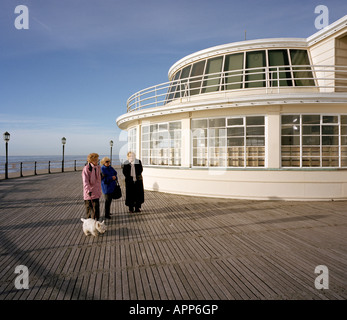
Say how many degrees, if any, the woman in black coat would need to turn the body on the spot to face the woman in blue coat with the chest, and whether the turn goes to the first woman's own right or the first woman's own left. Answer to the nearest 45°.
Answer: approximately 45° to the first woman's own right

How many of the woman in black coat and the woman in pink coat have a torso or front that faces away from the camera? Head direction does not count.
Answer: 0

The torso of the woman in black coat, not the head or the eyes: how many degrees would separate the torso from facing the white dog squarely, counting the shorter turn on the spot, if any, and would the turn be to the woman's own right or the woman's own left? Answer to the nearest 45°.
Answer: approximately 45° to the woman's own right

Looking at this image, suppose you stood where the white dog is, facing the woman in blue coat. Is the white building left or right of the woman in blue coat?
right

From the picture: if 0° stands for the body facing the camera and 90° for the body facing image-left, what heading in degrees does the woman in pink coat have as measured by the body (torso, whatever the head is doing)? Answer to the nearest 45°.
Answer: approximately 315°

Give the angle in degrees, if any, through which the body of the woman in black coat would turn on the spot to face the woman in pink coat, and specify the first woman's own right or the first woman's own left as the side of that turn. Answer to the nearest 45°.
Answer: approximately 45° to the first woman's own right

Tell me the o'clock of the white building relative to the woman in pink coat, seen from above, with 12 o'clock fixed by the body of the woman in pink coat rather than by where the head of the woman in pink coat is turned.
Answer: The white building is roughly at 10 o'clock from the woman in pink coat.

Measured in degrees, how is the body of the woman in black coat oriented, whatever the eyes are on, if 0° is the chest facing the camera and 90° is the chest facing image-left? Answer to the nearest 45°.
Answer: approximately 0°

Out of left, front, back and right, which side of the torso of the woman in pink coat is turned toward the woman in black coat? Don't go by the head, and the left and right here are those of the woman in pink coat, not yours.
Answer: left
